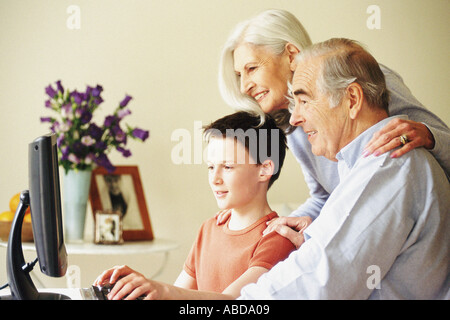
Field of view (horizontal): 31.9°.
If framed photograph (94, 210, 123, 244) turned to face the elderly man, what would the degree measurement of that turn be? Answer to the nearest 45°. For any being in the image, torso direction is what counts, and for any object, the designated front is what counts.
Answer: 0° — it already faces them

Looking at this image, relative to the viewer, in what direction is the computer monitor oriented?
to the viewer's right

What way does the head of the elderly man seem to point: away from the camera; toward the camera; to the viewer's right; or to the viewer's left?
to the viewer's left

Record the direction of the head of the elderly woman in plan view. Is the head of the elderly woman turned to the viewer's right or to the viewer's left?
to the viewer's left

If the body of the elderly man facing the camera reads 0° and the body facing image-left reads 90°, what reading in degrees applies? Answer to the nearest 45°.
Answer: approximately 90°

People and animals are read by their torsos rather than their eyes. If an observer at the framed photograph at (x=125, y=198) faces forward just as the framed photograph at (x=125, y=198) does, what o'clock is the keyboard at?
The keyboard is roughly at 12 o'clock from the framed photograph.
